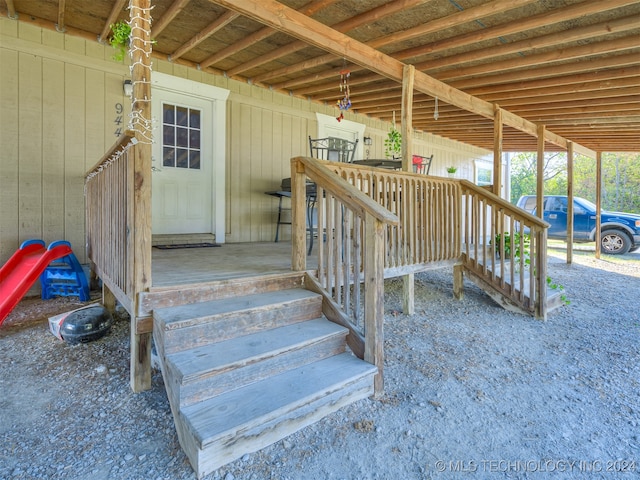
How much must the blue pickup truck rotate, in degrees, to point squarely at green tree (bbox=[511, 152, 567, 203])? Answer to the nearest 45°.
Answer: approximately 90° to its left

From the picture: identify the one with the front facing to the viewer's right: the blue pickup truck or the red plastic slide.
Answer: the blue pickup truck

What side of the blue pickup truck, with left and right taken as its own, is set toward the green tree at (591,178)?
left

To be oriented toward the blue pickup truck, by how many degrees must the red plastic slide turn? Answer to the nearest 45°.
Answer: approximately 135° to its left

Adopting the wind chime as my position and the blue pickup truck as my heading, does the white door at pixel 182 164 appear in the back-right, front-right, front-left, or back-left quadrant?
back-left

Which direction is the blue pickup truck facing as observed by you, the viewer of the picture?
facing to the right of the viewer

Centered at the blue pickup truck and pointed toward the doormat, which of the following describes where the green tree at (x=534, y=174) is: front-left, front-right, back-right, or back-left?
back-right

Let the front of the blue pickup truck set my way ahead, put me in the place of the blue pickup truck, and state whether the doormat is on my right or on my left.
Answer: on my right

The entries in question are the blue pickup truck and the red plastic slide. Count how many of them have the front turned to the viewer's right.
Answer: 1

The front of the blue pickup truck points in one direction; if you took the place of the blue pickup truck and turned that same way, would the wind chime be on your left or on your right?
on your right
